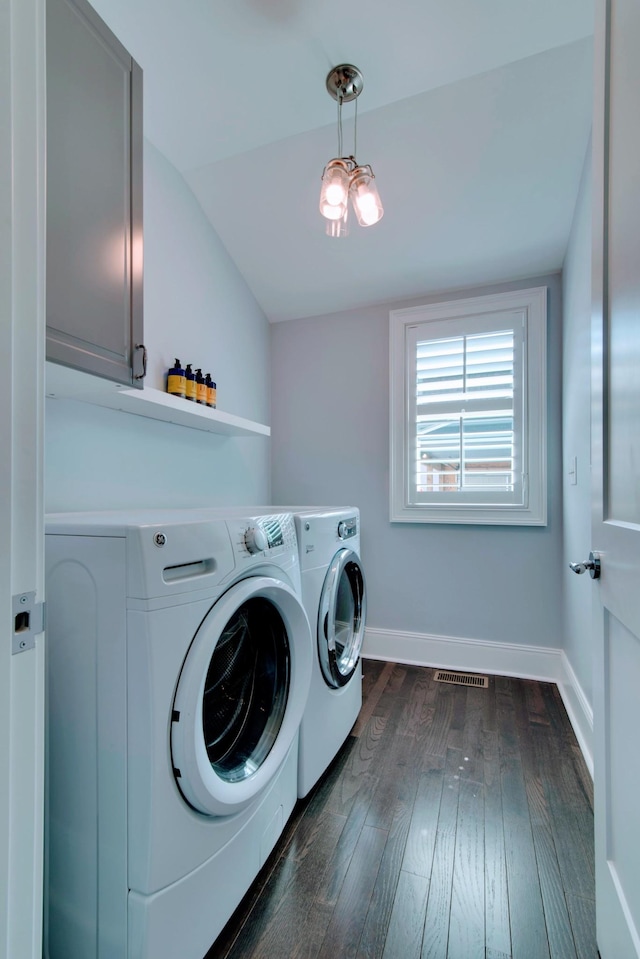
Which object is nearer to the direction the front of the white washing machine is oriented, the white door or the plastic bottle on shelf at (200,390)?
the white door

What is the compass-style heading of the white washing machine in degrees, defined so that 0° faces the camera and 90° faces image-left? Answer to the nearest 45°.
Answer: approximately 315°

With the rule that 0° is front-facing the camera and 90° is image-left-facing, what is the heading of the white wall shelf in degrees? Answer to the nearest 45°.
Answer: approximately 315°

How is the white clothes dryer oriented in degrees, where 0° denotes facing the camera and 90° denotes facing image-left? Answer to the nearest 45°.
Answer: approximately 270°

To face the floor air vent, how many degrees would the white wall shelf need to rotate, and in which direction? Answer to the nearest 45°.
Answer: approximately 45° to its left
